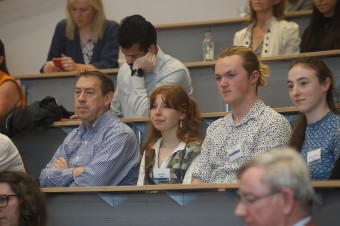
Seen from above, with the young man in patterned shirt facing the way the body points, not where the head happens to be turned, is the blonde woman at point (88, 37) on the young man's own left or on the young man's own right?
on the young man's own right

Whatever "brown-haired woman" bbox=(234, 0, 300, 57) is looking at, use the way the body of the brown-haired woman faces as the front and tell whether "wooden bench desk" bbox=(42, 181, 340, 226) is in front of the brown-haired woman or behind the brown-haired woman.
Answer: in front

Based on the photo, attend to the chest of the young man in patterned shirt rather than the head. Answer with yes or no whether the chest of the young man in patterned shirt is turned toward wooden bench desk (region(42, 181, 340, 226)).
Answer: yes

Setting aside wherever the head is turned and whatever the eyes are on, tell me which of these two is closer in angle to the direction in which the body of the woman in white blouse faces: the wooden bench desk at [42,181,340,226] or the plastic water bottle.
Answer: the wooden bench desk

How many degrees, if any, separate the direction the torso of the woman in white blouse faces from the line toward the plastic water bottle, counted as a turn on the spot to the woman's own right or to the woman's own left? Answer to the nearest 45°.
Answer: approximately 135° to the woman's own right

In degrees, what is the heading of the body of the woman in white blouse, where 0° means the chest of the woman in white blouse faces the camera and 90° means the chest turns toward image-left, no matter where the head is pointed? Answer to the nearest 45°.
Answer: approximately 45°

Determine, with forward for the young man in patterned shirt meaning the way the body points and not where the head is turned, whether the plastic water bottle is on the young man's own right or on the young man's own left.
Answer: on the young man's own right

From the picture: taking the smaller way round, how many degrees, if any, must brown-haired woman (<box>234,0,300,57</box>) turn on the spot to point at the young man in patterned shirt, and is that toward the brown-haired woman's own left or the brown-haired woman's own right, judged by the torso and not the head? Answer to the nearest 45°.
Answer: approximately 45° to the brown-haired woman's own left

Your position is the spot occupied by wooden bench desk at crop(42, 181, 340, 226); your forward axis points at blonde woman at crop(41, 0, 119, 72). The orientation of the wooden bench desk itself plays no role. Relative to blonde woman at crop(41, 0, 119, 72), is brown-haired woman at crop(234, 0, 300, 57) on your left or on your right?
right

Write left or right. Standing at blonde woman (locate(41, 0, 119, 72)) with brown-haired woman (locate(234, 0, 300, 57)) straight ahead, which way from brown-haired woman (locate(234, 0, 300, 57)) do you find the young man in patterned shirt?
right
